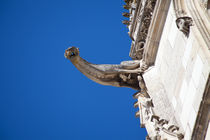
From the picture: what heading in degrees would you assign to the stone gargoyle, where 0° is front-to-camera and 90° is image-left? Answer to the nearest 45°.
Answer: approximately 90°
